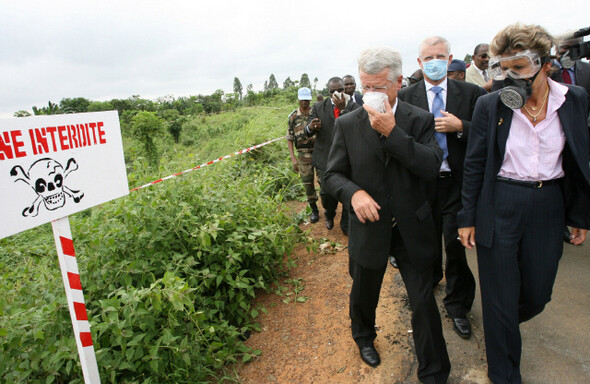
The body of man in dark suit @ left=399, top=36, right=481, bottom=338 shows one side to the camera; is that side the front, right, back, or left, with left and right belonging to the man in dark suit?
front

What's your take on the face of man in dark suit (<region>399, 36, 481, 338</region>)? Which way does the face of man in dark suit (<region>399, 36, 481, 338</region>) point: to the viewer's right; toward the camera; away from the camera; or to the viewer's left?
toward the camera

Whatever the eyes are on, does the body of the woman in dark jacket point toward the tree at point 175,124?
no

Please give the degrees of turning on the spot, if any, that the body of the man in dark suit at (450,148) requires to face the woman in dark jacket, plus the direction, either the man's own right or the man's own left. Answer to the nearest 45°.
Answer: approximately 45° to the man's own left

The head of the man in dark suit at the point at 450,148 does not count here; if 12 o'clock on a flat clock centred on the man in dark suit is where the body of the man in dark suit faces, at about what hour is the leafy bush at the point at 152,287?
The leafy bush is roughly at 2 o'clock from the man in dark suit.

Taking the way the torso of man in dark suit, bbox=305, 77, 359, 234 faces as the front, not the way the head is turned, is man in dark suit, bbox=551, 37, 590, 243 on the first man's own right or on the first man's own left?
on the first man's own left

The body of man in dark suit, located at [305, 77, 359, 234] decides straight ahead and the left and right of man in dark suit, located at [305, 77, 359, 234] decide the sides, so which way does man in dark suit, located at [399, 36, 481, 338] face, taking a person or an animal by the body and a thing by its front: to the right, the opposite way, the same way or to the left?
the same way

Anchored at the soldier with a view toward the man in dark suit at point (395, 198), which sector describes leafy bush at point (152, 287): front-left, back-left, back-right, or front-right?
front-right

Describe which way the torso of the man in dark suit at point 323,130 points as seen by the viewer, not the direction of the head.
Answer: toward the camera

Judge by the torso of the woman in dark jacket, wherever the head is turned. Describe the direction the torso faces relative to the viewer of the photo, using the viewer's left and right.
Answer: facing the viewer

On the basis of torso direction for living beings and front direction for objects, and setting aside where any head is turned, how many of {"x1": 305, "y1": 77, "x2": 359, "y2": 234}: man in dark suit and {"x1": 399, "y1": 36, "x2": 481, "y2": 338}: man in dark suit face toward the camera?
2

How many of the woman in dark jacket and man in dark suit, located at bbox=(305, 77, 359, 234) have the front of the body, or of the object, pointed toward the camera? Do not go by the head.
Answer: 2

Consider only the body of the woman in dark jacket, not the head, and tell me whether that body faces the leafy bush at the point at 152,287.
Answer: no

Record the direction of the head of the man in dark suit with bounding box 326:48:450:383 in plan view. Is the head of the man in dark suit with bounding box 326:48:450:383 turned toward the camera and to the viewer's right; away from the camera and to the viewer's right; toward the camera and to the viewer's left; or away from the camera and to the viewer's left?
toward the camera and to the viewer's left
